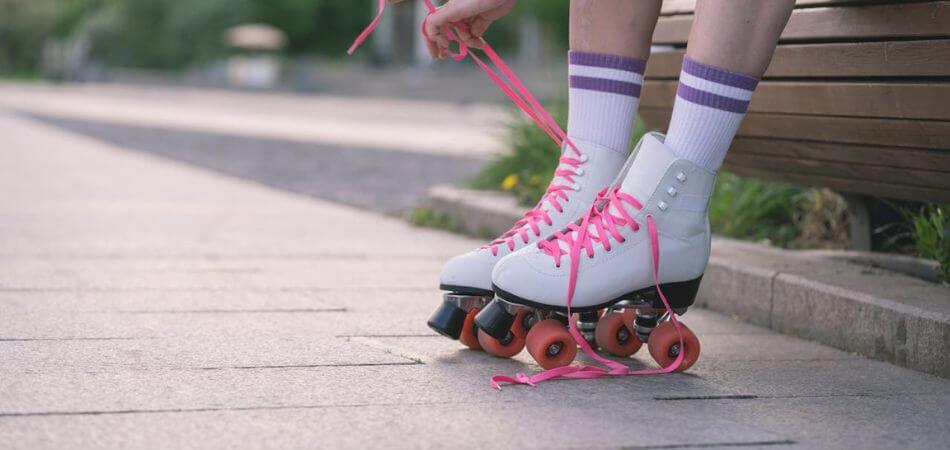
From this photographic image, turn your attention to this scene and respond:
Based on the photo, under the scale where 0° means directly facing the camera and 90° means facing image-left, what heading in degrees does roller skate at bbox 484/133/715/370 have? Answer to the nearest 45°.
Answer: approximately 45°

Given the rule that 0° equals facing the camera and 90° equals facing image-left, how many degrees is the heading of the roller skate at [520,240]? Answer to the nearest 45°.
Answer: approximately 45°

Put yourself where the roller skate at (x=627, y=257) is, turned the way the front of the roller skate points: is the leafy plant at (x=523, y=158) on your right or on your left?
on your right

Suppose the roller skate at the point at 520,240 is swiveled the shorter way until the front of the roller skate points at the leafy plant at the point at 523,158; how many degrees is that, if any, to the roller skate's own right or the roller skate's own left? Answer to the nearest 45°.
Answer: approximately 135° to the roller skate's own right

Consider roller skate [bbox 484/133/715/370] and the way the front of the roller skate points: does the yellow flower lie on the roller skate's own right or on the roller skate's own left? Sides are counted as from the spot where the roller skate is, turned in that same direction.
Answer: on the roller skate's own right
